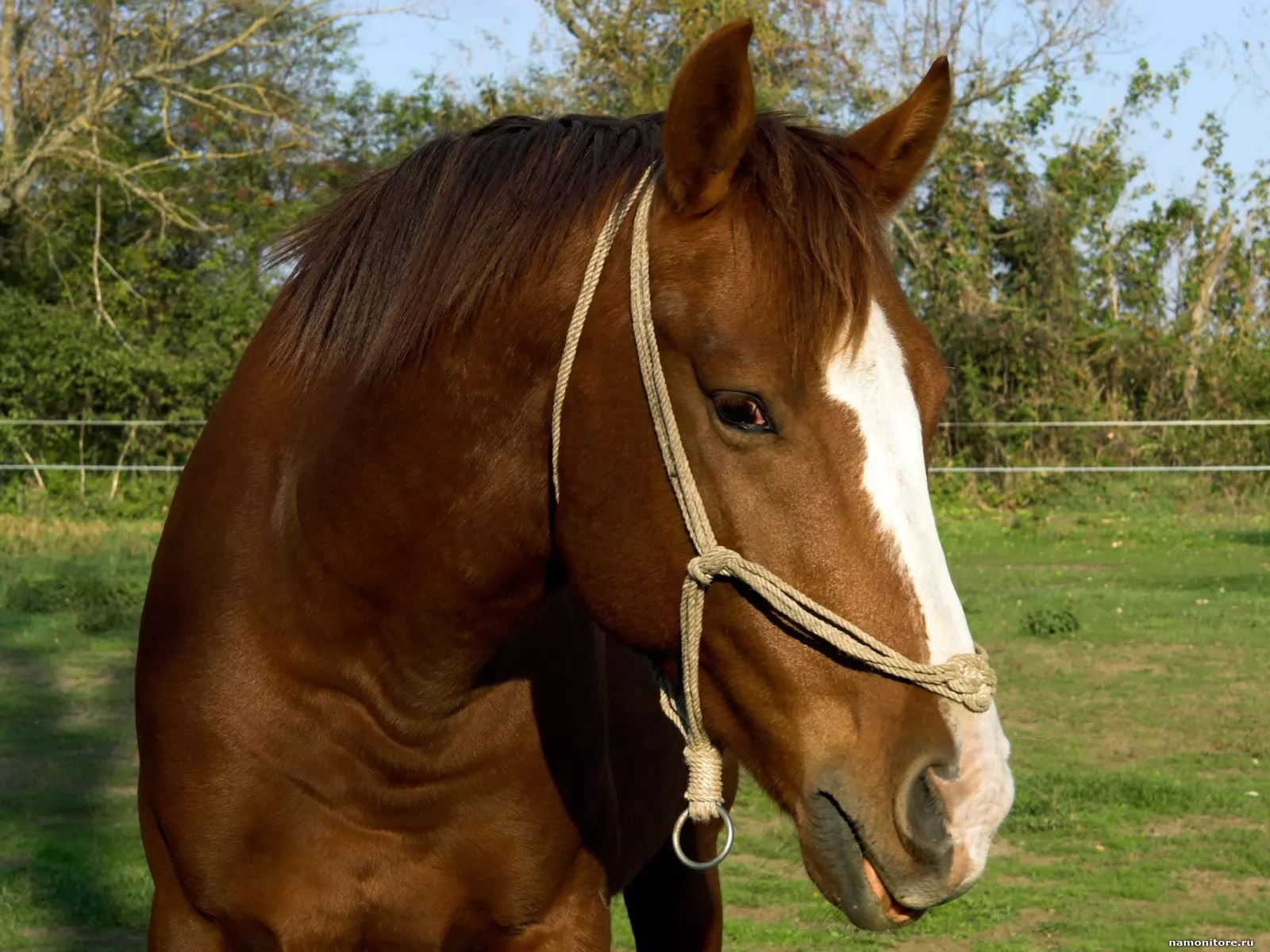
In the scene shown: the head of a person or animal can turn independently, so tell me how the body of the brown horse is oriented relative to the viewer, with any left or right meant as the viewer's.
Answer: facing the viewer and to the right of the viewer
